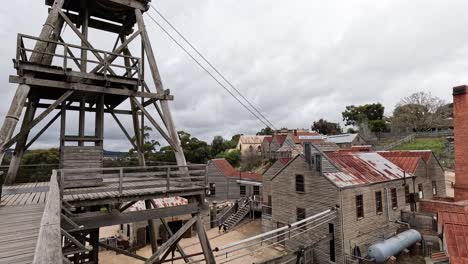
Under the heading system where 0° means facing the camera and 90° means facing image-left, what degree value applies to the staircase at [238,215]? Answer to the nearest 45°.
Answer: approximately 45°

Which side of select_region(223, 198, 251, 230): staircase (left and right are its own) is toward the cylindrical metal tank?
left

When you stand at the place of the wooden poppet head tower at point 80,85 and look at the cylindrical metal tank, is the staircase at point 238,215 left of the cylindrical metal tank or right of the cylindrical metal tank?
left

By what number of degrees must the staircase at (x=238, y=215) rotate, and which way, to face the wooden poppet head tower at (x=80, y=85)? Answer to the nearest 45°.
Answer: approximately 45° to its left

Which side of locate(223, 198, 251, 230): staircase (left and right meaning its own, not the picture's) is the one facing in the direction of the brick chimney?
left
